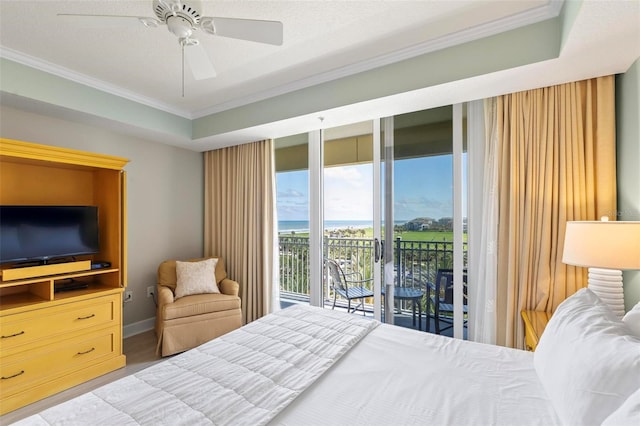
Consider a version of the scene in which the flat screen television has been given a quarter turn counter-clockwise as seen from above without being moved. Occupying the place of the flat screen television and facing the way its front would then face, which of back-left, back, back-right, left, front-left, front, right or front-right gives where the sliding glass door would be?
right

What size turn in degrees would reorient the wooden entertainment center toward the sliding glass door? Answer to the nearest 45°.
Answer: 0° — it already faces it

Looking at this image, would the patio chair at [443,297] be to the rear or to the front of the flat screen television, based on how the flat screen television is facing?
to the front

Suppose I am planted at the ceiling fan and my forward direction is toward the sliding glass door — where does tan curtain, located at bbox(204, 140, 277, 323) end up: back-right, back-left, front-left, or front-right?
front-left

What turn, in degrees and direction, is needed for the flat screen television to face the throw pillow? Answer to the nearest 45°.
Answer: approximately 45° to its left

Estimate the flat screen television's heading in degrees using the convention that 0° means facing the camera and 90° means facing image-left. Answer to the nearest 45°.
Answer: approximately 315°

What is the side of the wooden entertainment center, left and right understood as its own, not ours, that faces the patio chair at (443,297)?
front

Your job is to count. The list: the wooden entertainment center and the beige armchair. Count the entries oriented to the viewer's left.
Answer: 0

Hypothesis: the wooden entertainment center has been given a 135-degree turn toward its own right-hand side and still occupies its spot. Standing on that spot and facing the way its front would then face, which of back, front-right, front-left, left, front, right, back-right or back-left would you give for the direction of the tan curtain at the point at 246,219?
back

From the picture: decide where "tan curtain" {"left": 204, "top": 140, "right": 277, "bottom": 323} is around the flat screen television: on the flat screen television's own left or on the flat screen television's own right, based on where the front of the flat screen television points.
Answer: on the flat screen television's own left

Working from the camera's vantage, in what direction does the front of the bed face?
facing away from the viewer and to the left of the viewer

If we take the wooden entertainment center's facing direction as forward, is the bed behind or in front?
in front

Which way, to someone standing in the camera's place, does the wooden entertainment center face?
facing the viewer and to the right of the viewer
